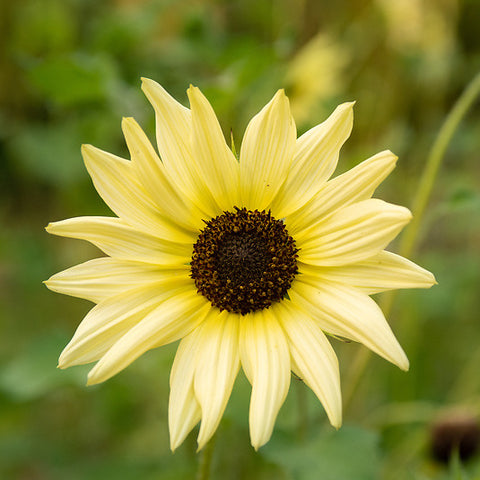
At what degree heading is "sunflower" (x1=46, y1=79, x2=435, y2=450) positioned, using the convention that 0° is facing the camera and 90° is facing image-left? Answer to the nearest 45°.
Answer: approximately 0°
